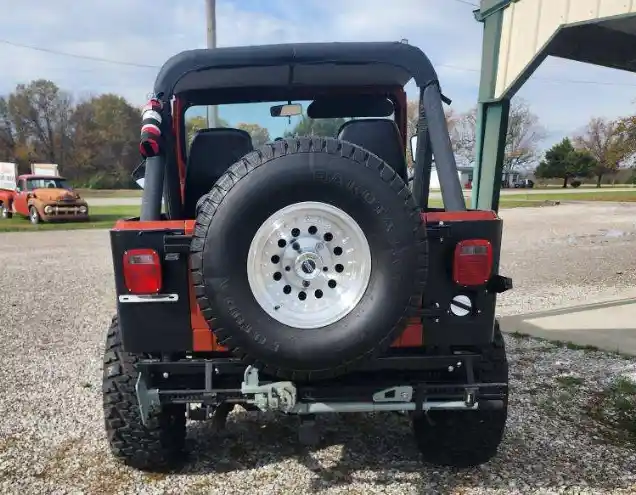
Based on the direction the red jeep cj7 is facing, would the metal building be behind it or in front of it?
in front

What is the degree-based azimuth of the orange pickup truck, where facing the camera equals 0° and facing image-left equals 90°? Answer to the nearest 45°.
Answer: approximately 315°

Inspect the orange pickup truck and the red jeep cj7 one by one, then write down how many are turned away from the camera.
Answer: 1

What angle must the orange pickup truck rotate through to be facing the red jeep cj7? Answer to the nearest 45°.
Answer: approximately 45° to its right

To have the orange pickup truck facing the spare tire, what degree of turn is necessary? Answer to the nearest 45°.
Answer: approximately 45° to its right

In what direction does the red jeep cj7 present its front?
away from the camera

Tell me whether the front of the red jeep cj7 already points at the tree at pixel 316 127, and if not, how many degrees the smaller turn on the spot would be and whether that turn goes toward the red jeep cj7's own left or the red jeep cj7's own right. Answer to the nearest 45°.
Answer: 0° — it already faces it

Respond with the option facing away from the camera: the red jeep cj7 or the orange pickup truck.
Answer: the red jeep cj7

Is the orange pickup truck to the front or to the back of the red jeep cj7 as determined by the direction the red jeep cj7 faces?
to the front
